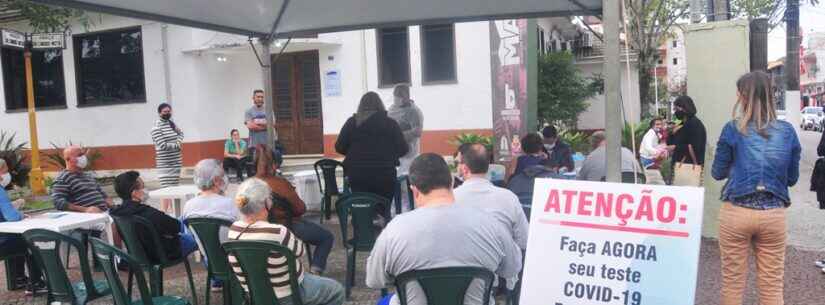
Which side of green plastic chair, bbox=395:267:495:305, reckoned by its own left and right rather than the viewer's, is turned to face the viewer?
back

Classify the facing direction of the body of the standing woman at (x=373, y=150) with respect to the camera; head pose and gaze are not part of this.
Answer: away from the camera

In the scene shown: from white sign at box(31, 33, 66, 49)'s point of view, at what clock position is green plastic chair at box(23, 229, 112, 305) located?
The green plastic chair is roughly at 12 o'clock from the white sign.

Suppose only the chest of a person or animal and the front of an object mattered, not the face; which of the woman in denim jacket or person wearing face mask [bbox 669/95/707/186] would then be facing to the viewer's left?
the person wearing face mask

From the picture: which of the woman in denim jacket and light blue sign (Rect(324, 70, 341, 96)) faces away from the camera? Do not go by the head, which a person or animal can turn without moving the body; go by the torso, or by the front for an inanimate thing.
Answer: the woman in denim jacket

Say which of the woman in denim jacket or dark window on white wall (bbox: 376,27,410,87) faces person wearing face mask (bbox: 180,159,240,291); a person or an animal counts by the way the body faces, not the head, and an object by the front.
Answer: the dark window on white wall

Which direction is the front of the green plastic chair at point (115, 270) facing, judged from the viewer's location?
facing away from the viewer and to the right of the viewer

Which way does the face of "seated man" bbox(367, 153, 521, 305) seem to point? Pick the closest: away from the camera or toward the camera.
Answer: away from the camera

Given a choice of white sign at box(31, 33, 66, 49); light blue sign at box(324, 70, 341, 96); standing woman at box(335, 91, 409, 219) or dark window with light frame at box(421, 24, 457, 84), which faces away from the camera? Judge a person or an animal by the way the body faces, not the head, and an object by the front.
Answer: the standing woman

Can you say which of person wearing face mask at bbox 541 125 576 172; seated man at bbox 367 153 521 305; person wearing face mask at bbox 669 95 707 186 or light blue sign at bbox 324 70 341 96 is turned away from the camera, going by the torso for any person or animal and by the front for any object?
the seated man

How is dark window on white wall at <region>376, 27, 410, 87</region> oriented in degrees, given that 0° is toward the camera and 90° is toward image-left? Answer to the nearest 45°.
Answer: approximately 0°
